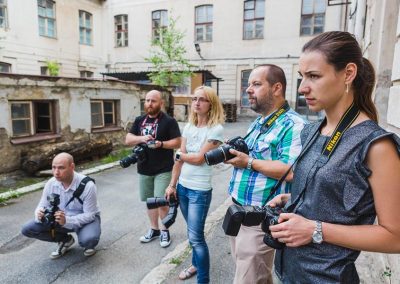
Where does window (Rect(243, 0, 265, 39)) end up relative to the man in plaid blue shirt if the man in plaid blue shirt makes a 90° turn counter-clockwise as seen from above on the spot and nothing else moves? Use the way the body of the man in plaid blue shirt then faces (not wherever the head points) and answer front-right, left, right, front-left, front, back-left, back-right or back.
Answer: back-left

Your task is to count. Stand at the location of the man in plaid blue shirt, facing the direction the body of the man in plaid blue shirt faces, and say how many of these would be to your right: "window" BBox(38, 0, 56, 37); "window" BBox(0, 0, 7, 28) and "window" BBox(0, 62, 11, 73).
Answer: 3

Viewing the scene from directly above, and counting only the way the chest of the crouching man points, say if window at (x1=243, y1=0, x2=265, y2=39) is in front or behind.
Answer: behind

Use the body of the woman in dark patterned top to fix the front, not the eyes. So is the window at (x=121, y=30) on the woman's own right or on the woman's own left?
on the woman's own right

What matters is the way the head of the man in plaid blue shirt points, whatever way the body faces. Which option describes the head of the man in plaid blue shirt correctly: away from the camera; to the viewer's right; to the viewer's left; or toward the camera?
to the viewer's left

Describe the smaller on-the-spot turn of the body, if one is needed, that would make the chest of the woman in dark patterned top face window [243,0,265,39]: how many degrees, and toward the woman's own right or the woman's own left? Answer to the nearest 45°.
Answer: approximately 135° to the woman's own right

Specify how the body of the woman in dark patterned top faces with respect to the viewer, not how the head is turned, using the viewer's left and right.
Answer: facing the viewer and to the left of the viewer

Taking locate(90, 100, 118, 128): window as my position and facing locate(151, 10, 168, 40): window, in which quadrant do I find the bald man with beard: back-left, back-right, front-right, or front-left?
back-right

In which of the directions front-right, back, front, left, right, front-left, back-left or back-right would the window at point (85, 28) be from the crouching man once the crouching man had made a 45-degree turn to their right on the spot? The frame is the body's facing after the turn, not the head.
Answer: right

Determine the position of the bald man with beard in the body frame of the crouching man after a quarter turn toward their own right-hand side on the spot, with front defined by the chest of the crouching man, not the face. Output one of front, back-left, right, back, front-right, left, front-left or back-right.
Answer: back-right

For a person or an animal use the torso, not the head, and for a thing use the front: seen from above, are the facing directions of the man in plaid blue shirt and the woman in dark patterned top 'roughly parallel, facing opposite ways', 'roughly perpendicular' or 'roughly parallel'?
roughly parallel

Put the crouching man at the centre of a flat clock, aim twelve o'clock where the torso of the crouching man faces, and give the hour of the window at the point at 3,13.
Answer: The window is roughly at 4 o'clock from the crouching man.

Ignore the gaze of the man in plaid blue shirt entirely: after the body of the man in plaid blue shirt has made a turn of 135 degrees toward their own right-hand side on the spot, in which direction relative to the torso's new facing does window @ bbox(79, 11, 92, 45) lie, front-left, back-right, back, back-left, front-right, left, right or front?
front-left
